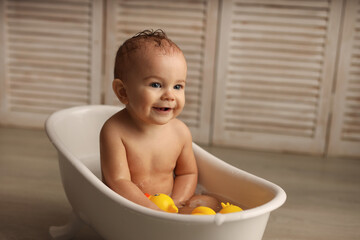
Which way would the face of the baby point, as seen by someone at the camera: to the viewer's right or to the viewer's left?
to the viewer's right

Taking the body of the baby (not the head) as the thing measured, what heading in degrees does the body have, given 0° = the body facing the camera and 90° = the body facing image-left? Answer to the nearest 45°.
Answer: approximately 315°

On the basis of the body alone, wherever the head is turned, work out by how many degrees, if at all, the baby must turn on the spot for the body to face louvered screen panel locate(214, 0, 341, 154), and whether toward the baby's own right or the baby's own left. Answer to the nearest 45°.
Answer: approximately 90° to the baby's own left
